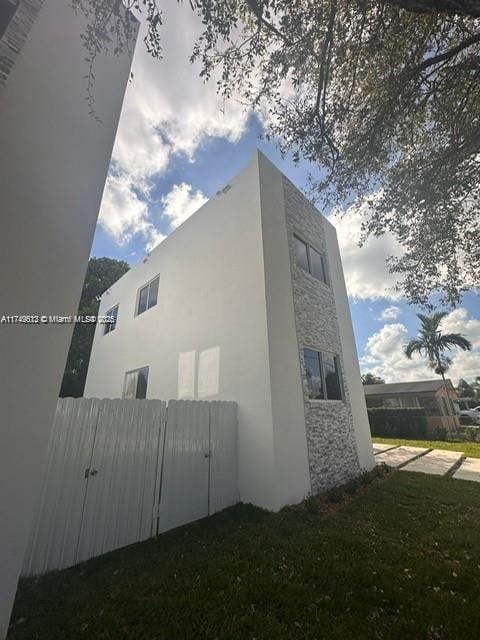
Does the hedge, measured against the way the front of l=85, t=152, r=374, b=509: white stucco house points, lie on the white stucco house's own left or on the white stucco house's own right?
on the white stucco house's own left

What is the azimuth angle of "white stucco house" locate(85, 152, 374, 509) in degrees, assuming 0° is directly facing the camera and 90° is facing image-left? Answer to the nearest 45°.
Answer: approximately 315°

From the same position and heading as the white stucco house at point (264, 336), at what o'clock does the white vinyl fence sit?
The white vinyl fence is roughly at 3 o'clock from the white stucco house.

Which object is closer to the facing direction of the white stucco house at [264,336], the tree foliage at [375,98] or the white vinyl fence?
the tree foliage
